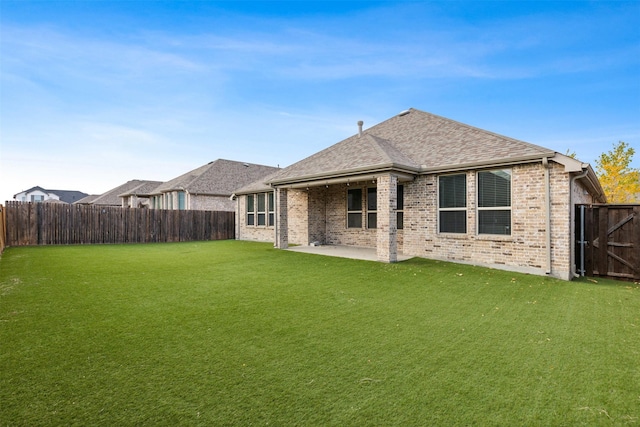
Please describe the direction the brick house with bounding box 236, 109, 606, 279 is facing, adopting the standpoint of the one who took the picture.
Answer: facing away from the viewer and to the right of the viewer

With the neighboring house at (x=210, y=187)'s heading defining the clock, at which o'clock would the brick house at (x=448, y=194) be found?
The brick house is roughly at 4 o'clock from the neighboring house.

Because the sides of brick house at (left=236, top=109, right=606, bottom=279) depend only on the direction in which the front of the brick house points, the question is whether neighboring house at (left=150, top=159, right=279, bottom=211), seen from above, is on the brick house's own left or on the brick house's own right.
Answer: on the brick house's own left

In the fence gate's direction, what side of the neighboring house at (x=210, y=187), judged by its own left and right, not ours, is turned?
right

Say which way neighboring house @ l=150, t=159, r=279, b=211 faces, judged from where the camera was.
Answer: facing away from the viewer and to the right of the viewer

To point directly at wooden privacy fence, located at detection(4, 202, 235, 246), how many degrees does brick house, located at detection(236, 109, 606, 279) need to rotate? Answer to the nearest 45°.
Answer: approximately 135° to its left

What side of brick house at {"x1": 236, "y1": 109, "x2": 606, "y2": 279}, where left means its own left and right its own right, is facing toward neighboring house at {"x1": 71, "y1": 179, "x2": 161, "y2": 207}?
left

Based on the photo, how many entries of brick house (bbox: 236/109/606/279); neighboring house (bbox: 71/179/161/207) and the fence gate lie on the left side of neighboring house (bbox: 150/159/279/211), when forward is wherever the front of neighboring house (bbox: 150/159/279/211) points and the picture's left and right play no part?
1

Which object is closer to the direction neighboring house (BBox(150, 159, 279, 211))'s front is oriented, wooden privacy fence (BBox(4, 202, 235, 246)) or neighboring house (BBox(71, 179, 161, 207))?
the neighboring house

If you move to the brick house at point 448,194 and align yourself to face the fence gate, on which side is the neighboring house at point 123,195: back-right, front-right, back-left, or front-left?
back-left

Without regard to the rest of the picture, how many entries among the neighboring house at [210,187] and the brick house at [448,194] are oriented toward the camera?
0
